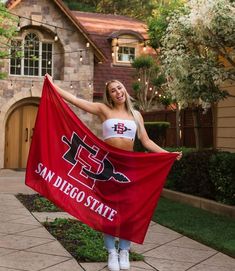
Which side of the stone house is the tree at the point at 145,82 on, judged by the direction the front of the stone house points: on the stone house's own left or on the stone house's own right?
on the stone house's own left

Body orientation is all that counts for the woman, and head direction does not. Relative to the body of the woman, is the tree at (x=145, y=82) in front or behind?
behind

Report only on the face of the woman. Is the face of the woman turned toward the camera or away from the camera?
toward the camera

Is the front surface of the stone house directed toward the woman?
yes

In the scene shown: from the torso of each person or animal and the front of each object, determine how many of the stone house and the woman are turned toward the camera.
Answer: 2

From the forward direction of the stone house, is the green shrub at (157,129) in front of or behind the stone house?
in front

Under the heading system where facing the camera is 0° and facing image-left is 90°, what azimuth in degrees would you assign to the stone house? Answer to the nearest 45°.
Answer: approximately 0°

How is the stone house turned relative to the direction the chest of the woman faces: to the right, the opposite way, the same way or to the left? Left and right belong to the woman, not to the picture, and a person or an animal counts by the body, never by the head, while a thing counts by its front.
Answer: the same way
